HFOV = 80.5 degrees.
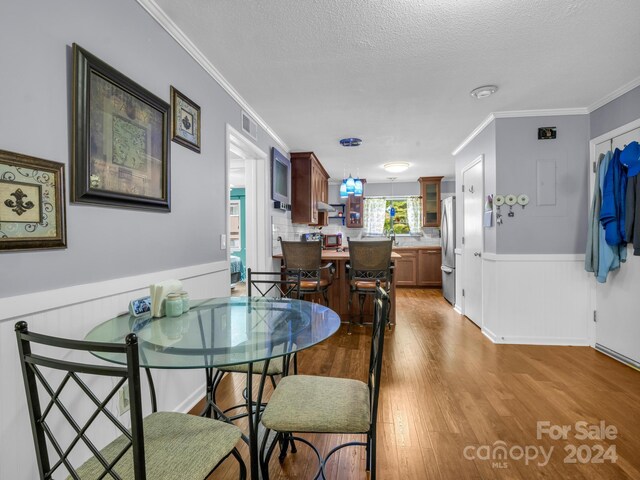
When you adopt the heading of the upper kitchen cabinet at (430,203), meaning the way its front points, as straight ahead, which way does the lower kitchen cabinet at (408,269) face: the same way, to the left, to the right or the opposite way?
the same way

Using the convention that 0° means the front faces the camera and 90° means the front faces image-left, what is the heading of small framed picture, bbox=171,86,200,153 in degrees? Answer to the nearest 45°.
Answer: approximately 315°

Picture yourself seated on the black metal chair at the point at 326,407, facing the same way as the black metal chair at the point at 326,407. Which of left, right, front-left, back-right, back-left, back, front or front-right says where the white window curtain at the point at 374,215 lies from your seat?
right

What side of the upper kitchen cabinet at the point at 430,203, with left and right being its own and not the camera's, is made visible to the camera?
front

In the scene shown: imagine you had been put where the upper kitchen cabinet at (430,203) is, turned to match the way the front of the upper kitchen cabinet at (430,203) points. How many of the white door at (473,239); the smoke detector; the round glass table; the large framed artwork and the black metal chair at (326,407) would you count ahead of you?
5

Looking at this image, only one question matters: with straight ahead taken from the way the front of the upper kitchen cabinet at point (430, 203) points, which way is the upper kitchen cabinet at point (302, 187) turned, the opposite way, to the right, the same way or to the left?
to the left

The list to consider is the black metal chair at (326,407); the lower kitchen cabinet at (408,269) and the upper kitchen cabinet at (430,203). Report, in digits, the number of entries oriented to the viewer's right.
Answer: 0

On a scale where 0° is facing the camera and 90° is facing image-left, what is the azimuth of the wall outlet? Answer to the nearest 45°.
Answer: approximately 315°

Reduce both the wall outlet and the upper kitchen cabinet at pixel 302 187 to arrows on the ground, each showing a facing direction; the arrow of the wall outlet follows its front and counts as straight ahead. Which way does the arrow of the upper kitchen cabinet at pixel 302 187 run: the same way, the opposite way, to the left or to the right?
the same way

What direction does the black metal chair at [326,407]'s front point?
to the viewer's left

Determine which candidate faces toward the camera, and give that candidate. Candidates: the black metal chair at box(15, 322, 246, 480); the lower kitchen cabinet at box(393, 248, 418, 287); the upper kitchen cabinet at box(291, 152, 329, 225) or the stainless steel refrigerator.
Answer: the lower kitchen cabinet

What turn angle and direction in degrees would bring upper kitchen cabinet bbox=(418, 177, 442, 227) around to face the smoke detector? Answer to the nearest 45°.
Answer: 0° — it already faces it

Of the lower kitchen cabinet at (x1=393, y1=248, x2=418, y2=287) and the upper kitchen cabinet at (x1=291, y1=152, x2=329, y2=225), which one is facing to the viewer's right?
the upper kitchen cabinet

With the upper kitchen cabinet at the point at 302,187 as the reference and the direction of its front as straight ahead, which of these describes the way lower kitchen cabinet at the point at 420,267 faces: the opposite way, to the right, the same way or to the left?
to the right

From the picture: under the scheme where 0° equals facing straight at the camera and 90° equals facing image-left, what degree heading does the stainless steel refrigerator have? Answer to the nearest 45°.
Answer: approximately 90°
